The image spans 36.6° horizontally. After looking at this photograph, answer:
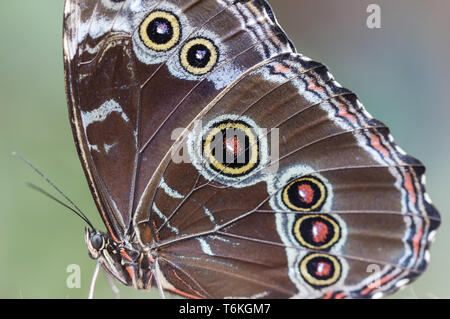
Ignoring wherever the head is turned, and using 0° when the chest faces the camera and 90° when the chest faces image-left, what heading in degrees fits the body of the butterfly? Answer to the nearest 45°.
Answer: approximately 90°
